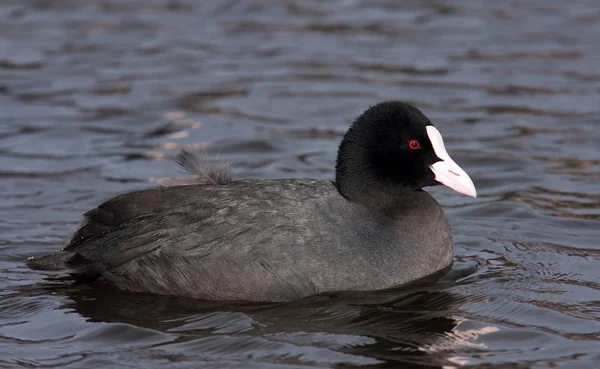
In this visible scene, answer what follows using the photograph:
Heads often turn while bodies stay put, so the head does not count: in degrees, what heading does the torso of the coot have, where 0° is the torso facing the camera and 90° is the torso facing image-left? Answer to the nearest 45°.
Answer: approximately 270°
